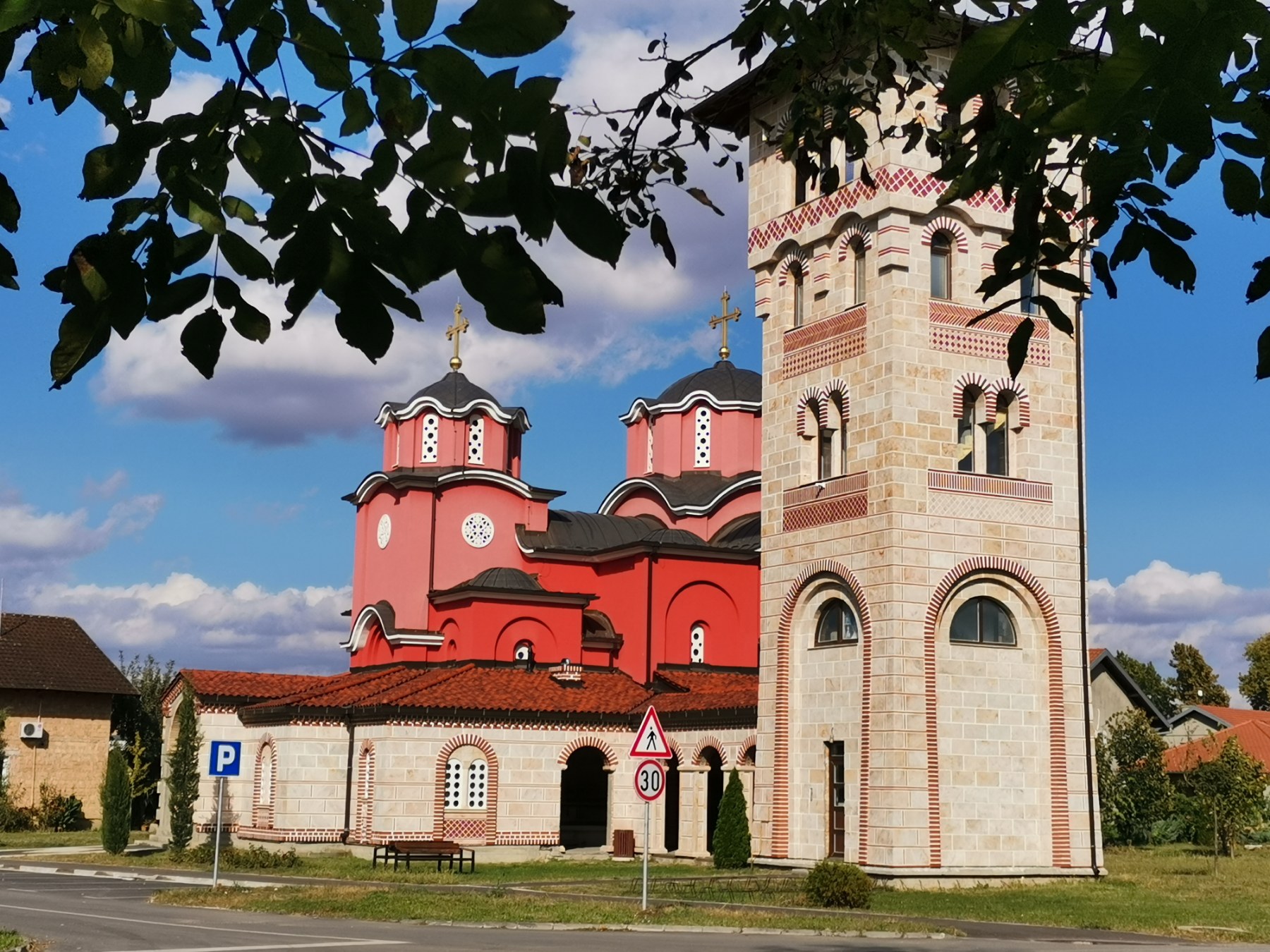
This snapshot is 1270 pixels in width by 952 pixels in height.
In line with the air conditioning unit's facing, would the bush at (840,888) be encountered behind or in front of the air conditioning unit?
in front

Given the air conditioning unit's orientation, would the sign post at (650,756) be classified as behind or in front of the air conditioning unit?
in front

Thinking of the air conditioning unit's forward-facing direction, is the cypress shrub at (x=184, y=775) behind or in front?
in front

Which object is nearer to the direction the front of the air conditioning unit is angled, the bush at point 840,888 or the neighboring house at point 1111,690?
the bush

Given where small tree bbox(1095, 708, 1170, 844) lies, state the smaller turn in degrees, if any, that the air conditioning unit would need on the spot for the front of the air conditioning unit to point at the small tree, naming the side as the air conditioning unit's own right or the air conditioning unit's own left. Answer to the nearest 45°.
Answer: approximately 45° to the air conditioning unit's own left

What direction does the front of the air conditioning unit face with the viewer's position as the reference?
facing the viewer
